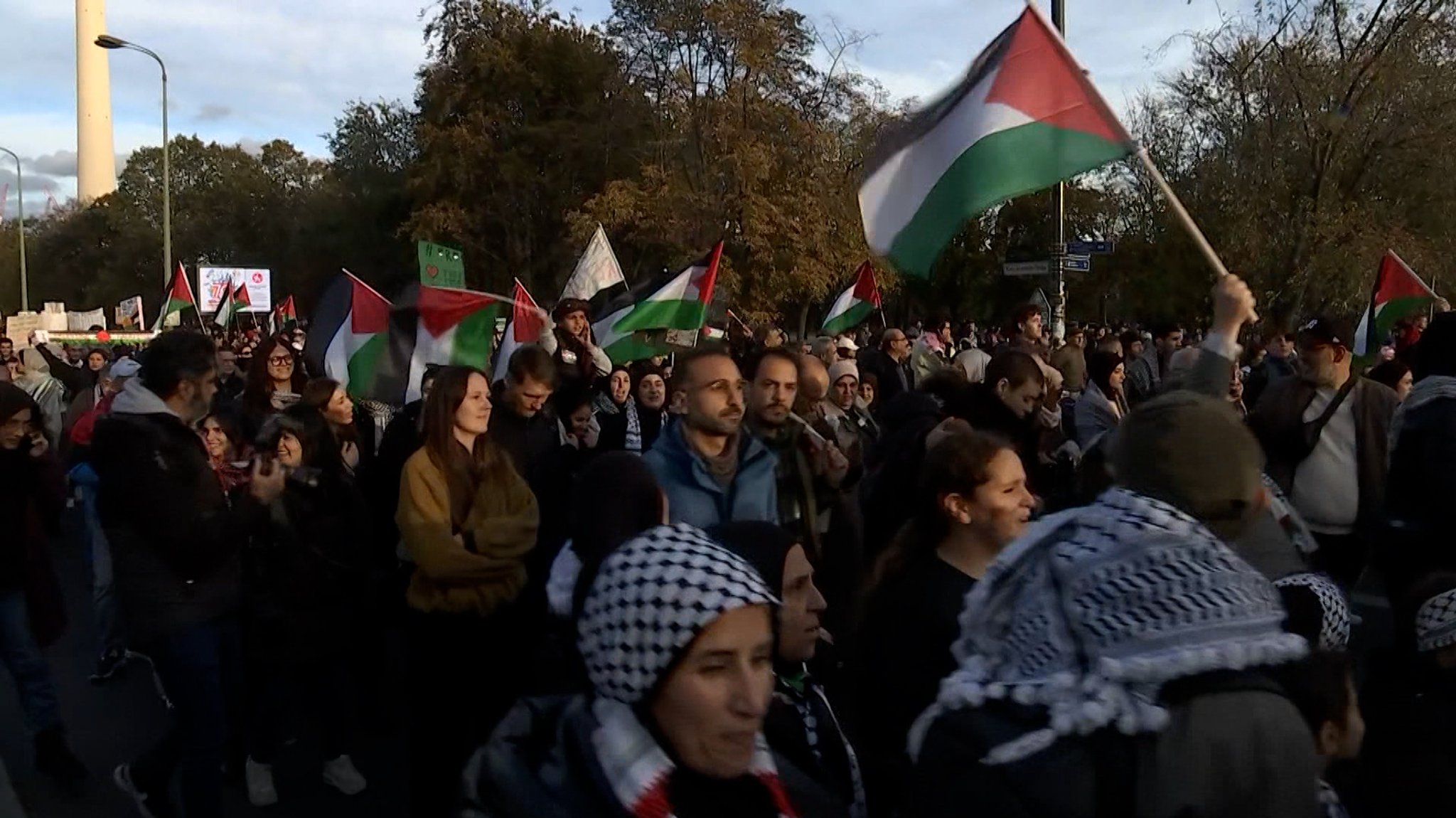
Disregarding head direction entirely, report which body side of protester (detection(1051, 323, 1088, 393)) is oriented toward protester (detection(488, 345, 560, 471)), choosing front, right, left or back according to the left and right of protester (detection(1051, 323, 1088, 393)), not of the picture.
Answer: right

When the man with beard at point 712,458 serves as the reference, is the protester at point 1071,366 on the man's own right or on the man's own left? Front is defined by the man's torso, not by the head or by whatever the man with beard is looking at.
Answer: on the man's own left

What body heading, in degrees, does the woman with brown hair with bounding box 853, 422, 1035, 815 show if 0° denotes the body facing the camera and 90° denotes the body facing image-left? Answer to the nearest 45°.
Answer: approximately 270°

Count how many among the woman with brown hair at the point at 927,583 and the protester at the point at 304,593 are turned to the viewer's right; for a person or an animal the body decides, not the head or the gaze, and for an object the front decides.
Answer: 1

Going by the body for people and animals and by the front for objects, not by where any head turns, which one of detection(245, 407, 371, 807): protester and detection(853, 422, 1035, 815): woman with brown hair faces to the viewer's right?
the woman with brown hair

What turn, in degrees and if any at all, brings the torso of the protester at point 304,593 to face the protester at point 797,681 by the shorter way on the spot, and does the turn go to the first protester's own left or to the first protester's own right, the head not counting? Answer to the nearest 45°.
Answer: approximately 45° to the first protester's own left

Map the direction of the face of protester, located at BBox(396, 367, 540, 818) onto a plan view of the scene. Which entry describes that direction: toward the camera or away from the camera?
toward the camera

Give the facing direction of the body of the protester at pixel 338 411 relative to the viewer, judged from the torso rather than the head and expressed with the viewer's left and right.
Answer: facing the viewer and to the right of the viewer

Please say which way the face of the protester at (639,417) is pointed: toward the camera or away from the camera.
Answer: toward the camera

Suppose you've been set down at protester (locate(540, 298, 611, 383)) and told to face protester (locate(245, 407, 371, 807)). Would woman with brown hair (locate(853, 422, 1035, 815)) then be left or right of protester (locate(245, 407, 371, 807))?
left

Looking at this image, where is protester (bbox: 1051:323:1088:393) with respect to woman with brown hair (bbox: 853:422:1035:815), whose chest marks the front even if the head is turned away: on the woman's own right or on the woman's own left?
on the woman's own left

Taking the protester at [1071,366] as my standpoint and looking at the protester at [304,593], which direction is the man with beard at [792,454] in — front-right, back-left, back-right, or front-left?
front-left

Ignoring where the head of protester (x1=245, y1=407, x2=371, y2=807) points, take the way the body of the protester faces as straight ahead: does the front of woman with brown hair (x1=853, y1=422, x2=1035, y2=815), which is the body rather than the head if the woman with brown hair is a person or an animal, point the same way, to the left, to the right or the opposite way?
to the left

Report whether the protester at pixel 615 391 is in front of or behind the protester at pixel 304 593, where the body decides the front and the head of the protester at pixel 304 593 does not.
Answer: behind
